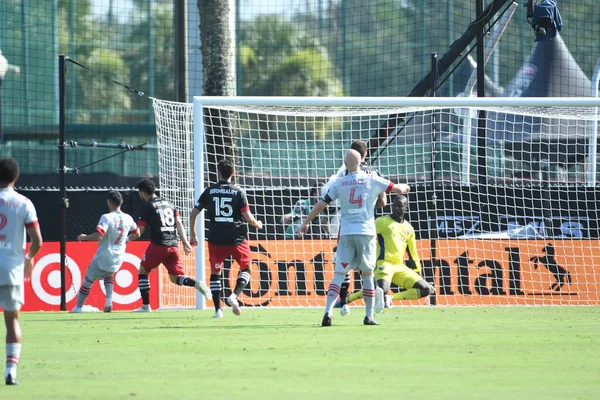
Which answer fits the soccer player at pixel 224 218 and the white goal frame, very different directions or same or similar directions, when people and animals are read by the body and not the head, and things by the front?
very different directions

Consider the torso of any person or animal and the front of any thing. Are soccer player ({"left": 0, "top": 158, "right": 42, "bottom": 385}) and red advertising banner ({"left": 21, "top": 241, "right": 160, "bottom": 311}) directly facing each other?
yes

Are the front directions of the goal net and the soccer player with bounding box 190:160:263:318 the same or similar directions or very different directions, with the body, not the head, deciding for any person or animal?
very different directions

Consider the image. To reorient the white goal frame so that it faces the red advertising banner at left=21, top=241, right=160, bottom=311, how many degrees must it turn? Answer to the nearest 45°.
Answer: approximately 90° to its right

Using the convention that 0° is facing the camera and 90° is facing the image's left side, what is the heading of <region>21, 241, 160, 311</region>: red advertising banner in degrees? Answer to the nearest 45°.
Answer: approximately 0°

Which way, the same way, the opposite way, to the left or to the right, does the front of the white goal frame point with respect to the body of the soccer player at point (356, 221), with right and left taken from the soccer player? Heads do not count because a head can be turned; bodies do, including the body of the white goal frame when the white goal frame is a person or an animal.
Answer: the opposite way

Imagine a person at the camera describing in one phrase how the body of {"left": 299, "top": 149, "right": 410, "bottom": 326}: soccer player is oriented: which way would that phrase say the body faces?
away from the camera

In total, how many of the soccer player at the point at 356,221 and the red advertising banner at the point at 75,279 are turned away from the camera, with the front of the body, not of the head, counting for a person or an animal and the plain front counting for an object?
1

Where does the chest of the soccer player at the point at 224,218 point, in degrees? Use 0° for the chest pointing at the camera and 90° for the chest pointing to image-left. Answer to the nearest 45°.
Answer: approximately 180°

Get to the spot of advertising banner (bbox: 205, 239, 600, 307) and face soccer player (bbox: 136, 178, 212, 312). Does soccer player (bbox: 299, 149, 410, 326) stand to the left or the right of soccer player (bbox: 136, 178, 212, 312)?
left

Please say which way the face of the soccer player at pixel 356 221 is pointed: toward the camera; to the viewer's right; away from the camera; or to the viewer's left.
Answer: away from the camera
